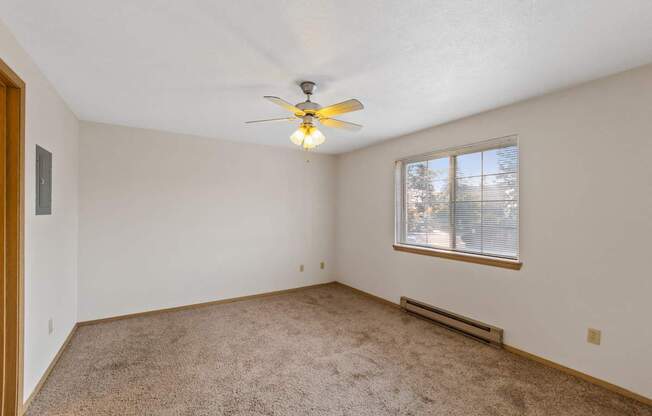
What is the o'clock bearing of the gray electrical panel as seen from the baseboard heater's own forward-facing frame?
The gray electrical panel is roughly at 12 o'clock from the baseboard heater.

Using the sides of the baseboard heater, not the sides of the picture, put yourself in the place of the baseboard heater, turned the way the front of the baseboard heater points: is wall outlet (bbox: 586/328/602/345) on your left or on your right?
on your left

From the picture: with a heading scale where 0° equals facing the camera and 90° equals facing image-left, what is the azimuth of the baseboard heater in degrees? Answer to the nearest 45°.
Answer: approximately 45°

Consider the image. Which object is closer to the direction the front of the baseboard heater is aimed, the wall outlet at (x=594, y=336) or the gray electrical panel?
the gray electrical panel

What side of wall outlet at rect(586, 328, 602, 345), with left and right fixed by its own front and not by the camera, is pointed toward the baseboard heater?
right
